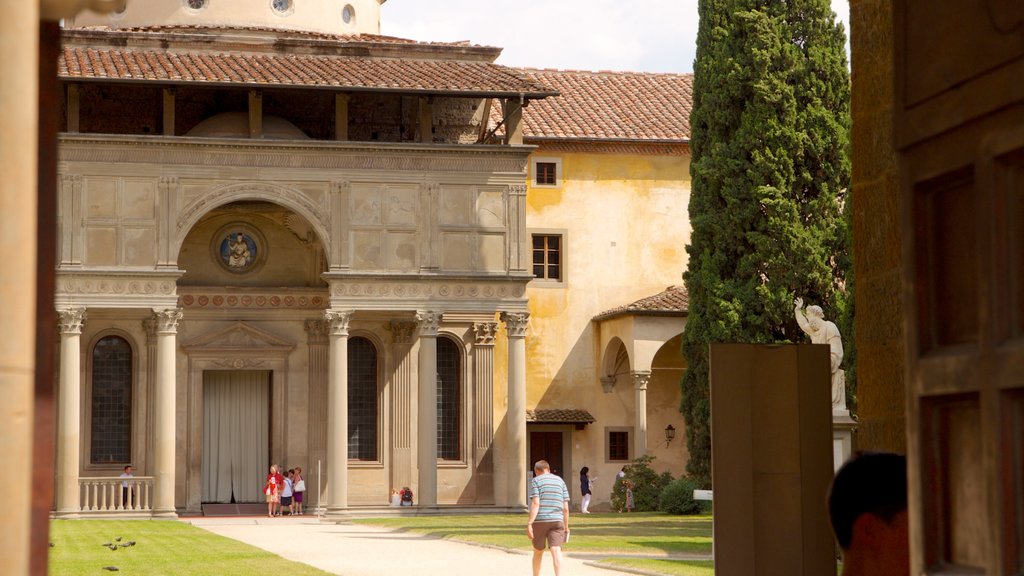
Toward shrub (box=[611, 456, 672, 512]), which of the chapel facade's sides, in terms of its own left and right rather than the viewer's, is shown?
left

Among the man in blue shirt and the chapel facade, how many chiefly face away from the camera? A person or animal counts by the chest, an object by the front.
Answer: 1

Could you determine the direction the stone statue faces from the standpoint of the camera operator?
facing to the left of the viewer

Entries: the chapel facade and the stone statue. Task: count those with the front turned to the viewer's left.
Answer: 1

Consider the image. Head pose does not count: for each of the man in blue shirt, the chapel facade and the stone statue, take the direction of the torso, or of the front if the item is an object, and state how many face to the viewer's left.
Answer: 1

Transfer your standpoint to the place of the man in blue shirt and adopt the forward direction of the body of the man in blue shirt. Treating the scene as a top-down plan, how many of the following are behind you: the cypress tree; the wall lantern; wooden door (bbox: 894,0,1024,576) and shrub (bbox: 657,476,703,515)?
1

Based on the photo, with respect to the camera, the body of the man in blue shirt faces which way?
away from the camera

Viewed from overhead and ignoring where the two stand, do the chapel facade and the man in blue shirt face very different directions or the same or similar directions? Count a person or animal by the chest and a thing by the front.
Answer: very different directions

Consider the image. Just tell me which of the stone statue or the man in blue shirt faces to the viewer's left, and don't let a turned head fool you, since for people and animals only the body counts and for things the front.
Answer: the stone statue

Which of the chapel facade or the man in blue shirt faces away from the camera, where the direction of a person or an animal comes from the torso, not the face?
the man in blue shirt

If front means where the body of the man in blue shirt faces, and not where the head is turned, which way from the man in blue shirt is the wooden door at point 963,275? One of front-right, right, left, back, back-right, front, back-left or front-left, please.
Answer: back

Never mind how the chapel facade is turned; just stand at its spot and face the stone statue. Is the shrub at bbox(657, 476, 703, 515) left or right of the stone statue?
left

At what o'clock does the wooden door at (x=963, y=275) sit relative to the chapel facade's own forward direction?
The wooden door is roughly at 12 o'clock from the chapel facade.

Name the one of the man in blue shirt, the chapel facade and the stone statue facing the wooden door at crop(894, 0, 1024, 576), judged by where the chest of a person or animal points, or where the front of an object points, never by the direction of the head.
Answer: the chapel facade

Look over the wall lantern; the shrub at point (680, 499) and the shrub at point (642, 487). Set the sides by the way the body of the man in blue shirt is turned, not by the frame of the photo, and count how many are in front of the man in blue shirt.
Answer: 3
